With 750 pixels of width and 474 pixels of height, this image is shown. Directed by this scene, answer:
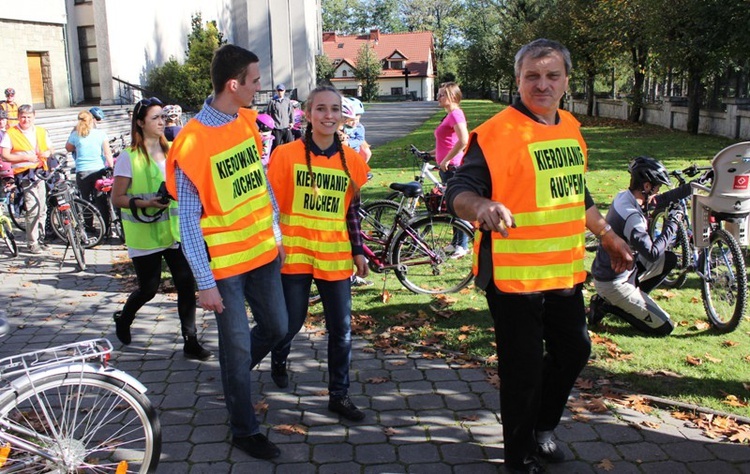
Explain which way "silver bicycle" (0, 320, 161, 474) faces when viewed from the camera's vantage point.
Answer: facing to the left of the viewer

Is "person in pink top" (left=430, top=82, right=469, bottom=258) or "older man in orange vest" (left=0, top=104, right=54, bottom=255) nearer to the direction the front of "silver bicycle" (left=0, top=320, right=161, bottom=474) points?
the older man in orange vest

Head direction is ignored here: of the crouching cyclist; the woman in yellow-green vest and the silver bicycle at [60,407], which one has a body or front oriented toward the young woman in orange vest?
the woman in yellow-green vest

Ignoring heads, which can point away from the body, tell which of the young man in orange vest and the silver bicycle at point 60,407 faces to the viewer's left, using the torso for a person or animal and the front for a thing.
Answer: the silver bicycle

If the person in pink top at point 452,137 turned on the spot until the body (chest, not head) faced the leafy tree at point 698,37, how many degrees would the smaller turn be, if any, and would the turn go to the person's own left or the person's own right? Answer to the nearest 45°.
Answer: approximately 135° to the person's own right

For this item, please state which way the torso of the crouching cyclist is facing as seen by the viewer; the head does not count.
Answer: to the viewer's right

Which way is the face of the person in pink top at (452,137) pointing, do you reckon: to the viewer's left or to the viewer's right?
to the viewer's left

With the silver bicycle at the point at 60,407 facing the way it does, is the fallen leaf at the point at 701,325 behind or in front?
behind

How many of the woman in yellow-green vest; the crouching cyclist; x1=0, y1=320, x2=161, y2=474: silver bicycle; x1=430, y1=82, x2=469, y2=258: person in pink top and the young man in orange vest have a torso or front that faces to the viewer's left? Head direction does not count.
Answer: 2

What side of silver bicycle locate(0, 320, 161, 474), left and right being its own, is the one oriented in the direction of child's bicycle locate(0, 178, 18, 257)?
right

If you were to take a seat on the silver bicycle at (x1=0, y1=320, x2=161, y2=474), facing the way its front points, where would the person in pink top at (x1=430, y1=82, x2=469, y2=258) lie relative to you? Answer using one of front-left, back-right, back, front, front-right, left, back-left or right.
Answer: back-right

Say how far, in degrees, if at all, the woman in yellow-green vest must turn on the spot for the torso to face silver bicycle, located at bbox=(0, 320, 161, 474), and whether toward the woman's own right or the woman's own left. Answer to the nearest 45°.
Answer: approximately 45° to the woman's own right
